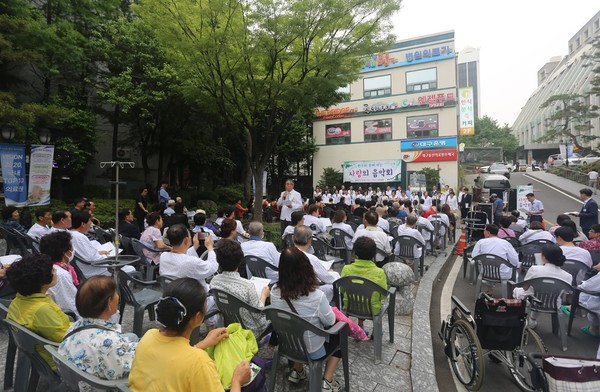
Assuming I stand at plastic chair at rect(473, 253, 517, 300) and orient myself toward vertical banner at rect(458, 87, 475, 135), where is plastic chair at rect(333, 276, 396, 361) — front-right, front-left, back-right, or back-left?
back-left

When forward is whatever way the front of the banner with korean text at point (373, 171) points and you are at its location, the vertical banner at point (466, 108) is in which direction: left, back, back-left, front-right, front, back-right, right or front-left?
back-left

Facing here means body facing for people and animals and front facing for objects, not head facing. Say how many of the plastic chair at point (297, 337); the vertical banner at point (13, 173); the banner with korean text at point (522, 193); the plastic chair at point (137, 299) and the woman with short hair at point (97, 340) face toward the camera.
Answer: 2

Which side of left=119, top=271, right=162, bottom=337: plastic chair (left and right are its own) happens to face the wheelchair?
right

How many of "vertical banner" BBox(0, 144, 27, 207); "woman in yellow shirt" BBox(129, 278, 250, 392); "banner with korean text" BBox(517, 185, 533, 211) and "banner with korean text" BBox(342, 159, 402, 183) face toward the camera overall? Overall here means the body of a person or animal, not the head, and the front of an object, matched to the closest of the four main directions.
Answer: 3

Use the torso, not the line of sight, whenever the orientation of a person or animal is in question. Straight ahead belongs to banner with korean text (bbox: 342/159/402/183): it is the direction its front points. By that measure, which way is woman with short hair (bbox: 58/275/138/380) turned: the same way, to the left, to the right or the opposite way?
the opposite way

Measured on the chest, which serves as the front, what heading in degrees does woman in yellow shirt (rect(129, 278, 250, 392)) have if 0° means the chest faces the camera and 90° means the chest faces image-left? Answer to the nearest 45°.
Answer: approximately 225°

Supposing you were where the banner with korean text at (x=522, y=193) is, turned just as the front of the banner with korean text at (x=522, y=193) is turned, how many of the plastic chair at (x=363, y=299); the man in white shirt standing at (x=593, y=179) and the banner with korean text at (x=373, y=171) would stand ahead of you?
1

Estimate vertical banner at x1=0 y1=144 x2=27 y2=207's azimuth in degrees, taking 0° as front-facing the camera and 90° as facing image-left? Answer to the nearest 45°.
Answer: approximately 0°
